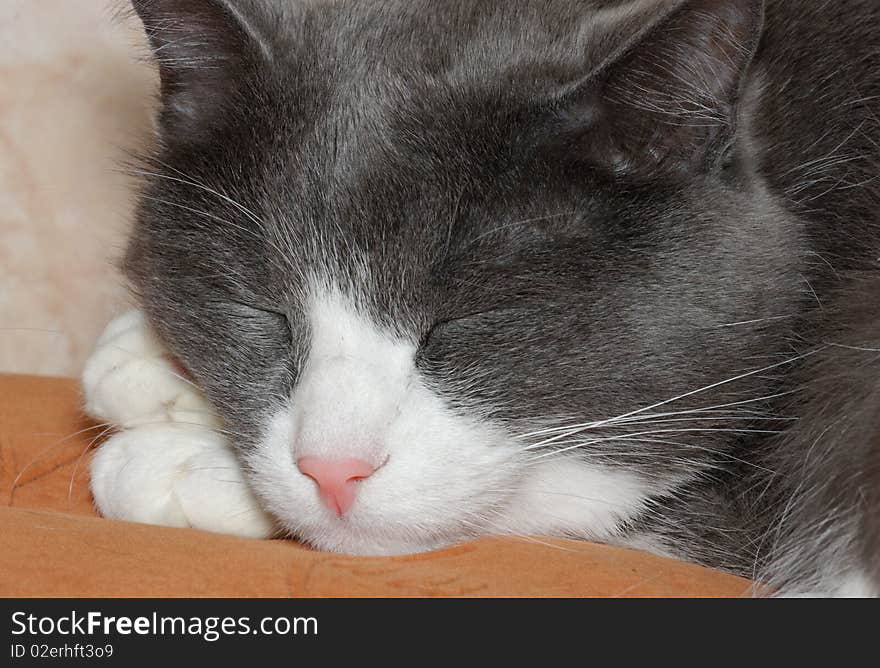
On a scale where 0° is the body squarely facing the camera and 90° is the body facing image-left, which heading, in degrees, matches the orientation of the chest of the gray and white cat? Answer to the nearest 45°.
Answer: approximately 45°
